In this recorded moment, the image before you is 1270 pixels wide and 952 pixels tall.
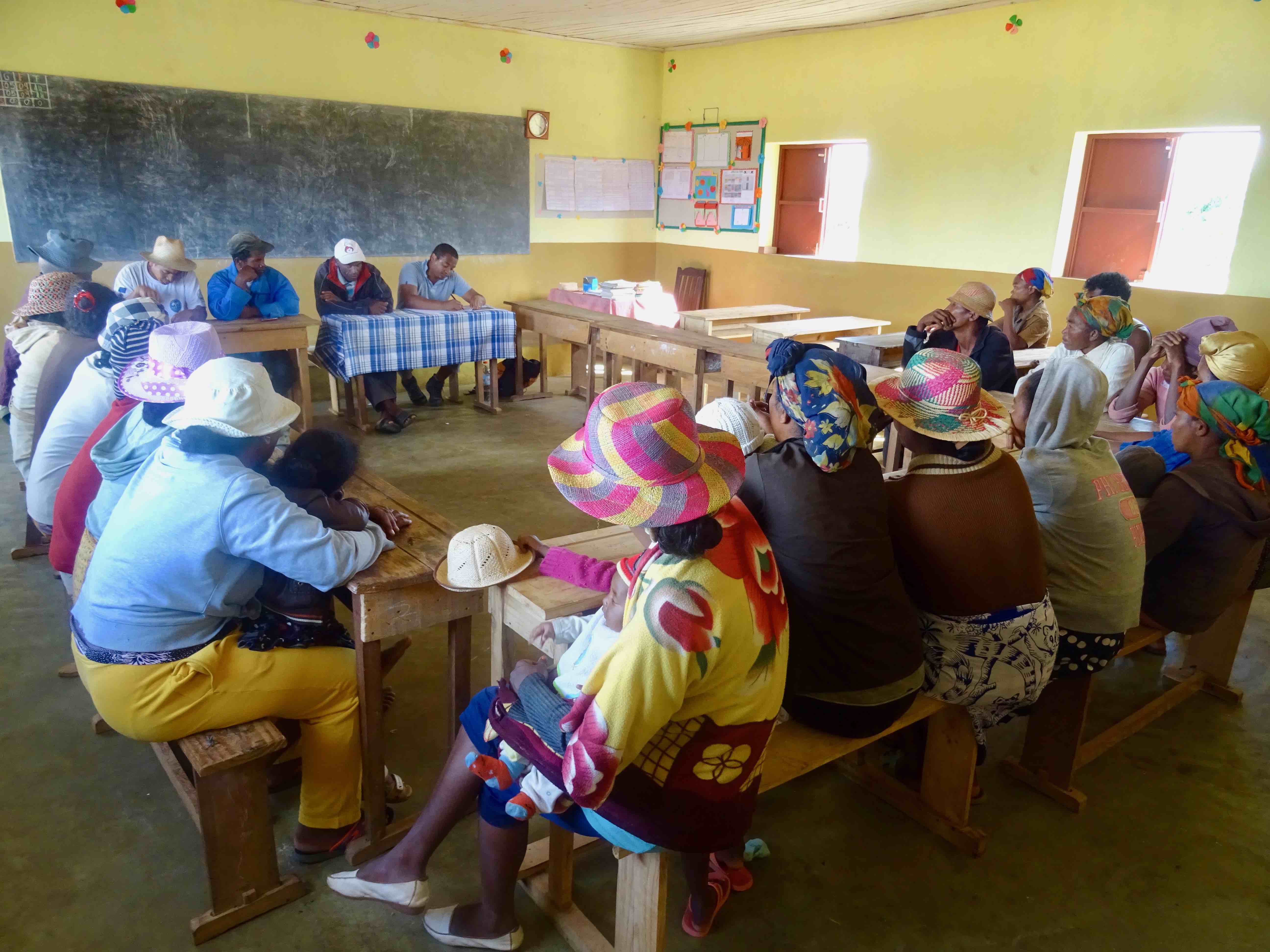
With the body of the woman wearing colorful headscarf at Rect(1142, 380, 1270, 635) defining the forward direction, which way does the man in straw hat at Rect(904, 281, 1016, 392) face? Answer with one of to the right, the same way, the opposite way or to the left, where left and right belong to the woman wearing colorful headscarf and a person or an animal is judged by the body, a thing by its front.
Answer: to the left

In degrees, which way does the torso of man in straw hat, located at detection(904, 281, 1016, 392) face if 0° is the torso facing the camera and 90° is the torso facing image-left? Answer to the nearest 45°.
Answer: approximately 45°

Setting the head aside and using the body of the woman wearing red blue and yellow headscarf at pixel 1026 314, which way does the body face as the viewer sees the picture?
to the viewer's left

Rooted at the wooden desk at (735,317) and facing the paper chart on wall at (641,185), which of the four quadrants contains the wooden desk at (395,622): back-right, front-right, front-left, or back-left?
back-left

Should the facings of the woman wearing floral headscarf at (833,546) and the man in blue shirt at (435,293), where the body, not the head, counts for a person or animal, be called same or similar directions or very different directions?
very different directions

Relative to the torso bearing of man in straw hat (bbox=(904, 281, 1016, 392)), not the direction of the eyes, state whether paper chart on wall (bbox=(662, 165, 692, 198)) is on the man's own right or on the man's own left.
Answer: on the man's own right

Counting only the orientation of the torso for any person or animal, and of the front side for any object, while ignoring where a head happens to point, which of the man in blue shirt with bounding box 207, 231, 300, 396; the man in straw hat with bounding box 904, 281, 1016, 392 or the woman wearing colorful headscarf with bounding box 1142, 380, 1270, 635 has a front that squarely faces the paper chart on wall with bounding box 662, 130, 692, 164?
the woman wearing colorful headscarf

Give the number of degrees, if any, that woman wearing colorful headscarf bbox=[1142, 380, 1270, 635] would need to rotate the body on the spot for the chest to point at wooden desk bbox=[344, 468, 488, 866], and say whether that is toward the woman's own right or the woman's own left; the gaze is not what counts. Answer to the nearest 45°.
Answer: approximately 90° to the woman's own left

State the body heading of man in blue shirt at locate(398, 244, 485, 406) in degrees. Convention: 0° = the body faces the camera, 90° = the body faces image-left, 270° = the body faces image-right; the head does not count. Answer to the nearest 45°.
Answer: approximately 315°

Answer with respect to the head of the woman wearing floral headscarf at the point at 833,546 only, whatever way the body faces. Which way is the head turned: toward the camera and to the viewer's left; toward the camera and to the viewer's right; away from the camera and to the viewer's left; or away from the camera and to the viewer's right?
away from the camera and to the viewer's left

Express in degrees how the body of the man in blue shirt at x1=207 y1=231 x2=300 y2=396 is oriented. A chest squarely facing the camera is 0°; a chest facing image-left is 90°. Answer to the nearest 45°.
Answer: approximately 0°

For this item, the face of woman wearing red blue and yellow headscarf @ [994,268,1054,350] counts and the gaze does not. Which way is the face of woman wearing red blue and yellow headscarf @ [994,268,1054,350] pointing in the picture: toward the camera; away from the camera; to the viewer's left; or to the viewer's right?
to the viewer's left

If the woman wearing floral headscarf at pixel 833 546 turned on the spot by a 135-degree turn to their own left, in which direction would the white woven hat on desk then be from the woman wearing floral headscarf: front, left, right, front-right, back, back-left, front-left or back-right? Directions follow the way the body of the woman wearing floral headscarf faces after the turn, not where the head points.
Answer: right

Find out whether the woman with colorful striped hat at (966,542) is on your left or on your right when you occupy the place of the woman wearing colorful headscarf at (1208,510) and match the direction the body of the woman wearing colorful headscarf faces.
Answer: on your left

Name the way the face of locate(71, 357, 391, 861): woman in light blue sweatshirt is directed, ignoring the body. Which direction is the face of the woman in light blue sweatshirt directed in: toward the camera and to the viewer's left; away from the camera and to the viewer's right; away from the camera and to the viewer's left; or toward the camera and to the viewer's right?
away from the camera and to the viewer's right

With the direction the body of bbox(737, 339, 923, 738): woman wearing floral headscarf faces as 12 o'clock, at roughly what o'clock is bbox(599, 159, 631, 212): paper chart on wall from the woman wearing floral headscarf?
The paper chart on wall is roughly at 1 o'clock from the woman wearing floral headscarf.
